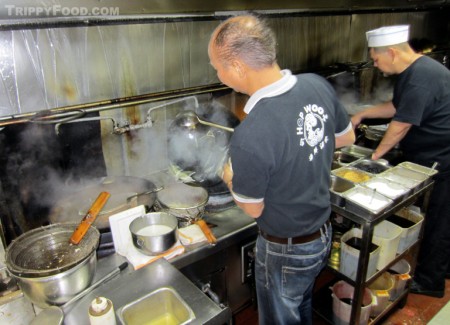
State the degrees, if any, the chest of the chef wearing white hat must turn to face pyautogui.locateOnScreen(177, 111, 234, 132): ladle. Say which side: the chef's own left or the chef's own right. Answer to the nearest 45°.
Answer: approximately 45° to the chef's own left

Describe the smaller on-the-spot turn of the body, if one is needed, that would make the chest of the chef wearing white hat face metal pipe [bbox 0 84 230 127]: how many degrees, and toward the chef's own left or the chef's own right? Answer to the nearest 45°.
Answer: approximately 45° to the chef's own left

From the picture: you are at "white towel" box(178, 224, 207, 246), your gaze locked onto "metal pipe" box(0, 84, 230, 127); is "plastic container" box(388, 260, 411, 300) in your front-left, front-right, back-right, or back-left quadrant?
back-right

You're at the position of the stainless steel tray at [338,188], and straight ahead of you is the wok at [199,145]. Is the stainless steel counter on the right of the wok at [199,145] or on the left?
left

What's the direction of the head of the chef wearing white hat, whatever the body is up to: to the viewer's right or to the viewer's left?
to the viewer's left

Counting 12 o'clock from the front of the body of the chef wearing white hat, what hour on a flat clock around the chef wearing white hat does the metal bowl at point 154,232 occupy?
The metal bowl is roughly at 10 o'clock from the chef wearing white hat.

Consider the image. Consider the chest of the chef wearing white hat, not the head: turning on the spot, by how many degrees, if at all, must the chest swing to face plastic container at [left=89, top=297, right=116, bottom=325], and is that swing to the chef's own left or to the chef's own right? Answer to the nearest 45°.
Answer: approximately 45° to the chef's own left

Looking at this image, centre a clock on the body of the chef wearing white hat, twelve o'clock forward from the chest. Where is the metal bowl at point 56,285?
The metal bowl is roughly at 10 o'clock from the chef wearing white hat.

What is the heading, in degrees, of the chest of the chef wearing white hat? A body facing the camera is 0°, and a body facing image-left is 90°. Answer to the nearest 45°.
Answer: approximately 90°
